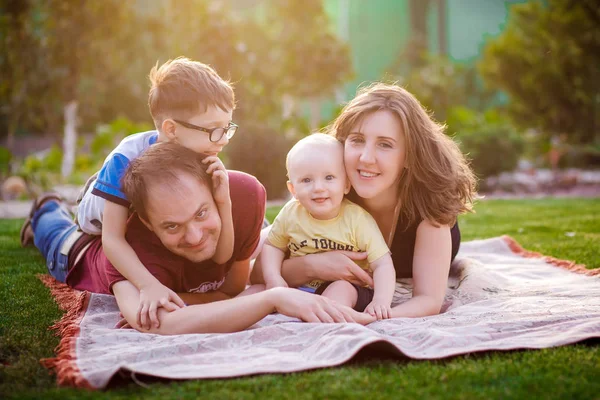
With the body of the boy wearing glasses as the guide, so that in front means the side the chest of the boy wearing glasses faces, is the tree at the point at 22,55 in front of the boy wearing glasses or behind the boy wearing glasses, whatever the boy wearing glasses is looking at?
behind

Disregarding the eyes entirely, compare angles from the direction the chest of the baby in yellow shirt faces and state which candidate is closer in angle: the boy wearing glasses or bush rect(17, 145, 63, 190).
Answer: the boy wearing glasses

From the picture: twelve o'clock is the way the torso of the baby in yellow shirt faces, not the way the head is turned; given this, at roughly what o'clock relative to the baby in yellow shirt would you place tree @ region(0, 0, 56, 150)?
The tree is roughly at 5 o'clock from the baby in yellow shirt.

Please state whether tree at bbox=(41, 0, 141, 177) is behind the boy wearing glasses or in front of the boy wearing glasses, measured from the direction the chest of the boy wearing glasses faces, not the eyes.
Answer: behind

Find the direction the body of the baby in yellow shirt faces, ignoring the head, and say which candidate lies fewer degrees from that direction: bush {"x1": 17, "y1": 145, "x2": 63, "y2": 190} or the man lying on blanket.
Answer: the man lying on blanket

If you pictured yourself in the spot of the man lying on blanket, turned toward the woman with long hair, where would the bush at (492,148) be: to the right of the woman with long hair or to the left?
left

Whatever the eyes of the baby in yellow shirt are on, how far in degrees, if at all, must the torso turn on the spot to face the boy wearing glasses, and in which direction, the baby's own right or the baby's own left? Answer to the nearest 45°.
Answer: approximately 90° to the baby's own right

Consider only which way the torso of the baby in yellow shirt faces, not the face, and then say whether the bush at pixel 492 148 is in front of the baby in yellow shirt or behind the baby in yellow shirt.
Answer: behind

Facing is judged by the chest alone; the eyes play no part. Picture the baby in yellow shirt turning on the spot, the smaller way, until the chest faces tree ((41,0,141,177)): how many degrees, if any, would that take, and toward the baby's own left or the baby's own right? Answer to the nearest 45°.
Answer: approximately 135° to the baby's own right

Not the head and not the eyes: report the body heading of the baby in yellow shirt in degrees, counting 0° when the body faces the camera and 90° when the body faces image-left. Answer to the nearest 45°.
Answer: approximately 0°

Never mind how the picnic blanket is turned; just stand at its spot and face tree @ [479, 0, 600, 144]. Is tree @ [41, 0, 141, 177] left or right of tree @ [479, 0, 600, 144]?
left
